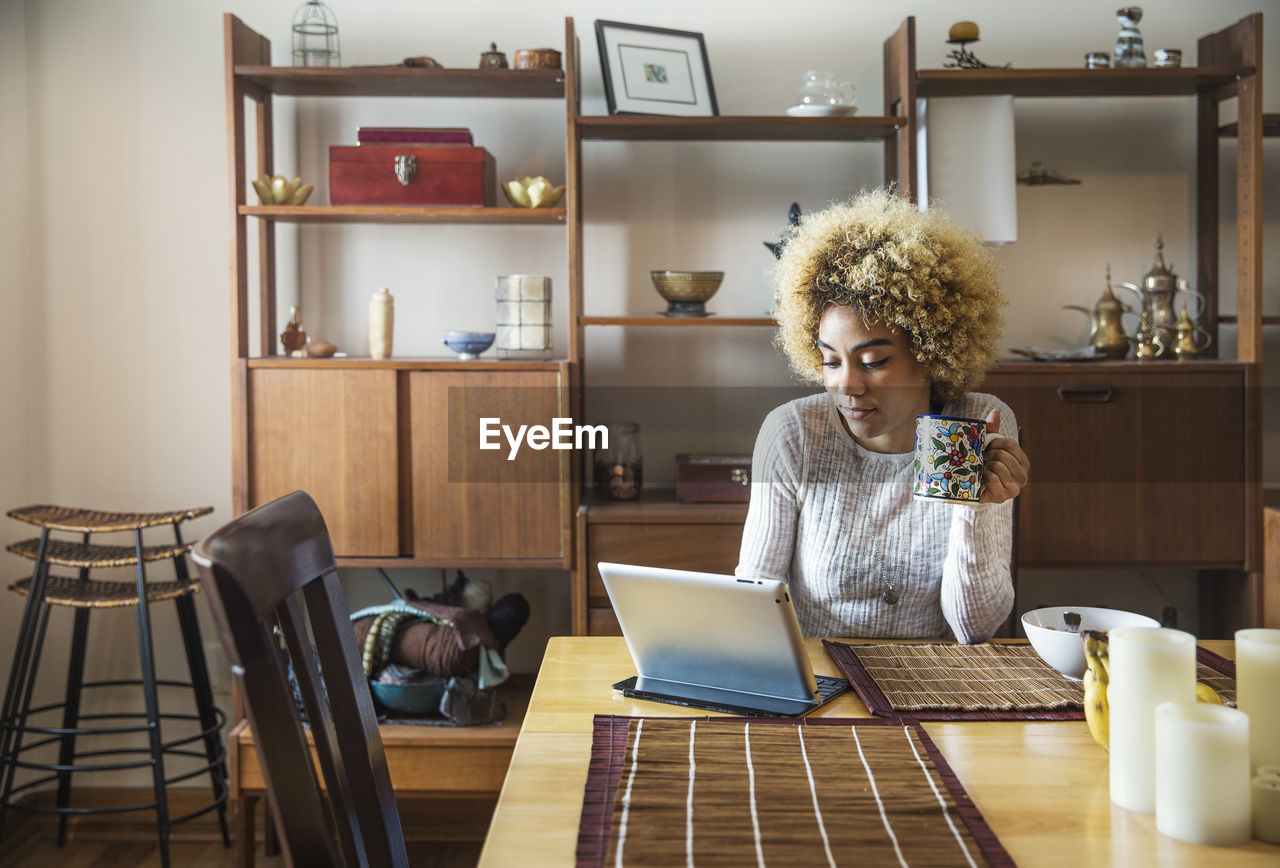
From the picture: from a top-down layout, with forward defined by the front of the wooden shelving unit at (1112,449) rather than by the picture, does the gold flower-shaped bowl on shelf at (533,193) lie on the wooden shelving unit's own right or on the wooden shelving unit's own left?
on the wooden shelving unit's own right

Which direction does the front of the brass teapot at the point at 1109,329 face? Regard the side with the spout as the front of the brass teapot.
to the viewer's left

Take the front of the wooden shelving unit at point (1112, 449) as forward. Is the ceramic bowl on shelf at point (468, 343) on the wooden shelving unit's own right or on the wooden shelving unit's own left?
on the wooden shelving unit's own right

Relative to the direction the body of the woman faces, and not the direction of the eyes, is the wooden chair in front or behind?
in front

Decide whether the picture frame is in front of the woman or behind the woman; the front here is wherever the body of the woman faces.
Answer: behind

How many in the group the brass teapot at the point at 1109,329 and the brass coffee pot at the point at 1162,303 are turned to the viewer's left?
2

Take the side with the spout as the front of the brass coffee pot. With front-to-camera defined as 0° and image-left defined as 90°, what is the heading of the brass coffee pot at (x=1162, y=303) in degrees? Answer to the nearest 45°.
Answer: approximately 90°

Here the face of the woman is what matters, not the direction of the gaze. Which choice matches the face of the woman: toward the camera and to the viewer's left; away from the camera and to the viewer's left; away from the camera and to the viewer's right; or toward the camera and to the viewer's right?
toward the camera and to the viewer's left

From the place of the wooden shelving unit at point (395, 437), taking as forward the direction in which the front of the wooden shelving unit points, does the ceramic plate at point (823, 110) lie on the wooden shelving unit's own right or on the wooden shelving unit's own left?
on the wooden shelving unit's own left
